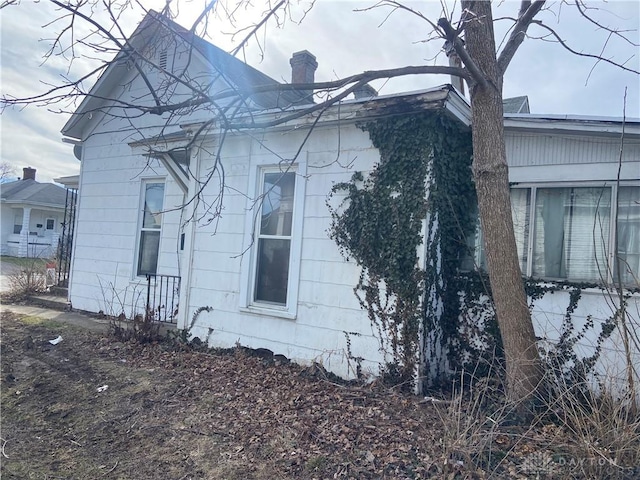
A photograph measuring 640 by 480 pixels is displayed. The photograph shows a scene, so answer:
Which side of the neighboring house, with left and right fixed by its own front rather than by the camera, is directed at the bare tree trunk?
front

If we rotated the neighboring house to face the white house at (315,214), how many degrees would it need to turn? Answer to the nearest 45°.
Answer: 0° — it already faces it

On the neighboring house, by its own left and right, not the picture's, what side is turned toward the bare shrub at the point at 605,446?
front

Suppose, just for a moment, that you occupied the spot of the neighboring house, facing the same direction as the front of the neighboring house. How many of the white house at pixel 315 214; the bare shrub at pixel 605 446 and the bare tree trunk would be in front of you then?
3

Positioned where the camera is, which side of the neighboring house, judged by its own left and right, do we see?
front
